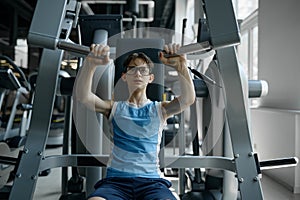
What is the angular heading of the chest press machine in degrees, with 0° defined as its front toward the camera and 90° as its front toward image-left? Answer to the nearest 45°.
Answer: approximately 0°

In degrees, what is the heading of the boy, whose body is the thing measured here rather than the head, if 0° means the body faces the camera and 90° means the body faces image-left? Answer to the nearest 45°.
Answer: approximately 0°
